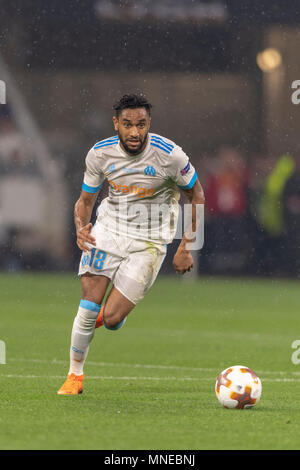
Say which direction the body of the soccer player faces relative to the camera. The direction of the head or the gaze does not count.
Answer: toward the camera
